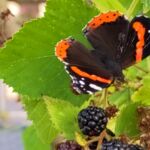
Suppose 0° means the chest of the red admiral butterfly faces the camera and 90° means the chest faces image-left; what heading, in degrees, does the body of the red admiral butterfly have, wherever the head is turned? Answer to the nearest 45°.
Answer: approximately 315°
